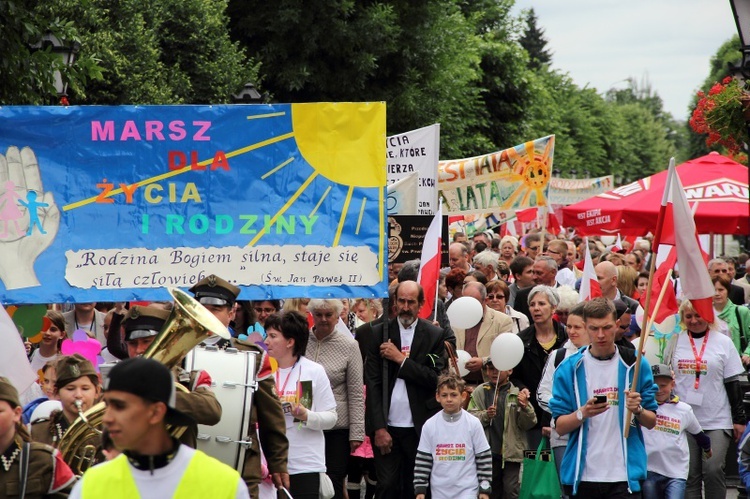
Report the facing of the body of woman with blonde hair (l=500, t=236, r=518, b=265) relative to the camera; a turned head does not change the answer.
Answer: toward the camera

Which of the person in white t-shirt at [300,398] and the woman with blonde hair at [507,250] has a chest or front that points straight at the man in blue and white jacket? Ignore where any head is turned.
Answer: the woman with blonde hair

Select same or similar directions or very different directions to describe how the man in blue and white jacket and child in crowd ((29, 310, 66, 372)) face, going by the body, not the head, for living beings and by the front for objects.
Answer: same or similar directions

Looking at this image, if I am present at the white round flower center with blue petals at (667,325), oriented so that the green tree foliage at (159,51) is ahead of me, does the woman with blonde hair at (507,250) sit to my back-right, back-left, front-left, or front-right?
front-right

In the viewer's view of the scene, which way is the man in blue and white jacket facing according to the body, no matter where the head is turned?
toward the camera

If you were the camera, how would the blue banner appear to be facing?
facing the viewer

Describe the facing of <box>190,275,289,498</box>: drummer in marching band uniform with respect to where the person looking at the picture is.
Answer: facing the viewer and to the left of the viewer

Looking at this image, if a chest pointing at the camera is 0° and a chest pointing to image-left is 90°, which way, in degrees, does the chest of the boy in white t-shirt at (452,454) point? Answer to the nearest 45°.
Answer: approximately 0°

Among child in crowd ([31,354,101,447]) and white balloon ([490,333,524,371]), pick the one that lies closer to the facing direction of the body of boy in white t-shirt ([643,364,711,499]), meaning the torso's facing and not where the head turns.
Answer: the child in crowd

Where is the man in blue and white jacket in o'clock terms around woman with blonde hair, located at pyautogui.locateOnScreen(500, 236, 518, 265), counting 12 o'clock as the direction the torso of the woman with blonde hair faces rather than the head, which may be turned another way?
The man in blue and white jacket is roughly at 12 o'clock from the woman with blonde hair.

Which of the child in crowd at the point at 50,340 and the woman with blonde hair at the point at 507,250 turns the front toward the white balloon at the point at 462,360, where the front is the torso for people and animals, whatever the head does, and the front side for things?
the woman with blonde hair

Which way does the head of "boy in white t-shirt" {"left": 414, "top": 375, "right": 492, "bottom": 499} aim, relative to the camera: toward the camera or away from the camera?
toward the camera

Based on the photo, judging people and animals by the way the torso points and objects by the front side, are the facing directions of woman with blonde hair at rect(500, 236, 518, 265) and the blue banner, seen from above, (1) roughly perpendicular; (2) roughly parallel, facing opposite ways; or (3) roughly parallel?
roughly parallel

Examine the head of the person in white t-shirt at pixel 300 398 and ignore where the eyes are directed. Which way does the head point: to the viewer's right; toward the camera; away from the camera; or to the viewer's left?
to the viewer's left

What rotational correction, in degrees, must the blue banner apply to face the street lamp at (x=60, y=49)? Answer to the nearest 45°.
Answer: approximately 180°

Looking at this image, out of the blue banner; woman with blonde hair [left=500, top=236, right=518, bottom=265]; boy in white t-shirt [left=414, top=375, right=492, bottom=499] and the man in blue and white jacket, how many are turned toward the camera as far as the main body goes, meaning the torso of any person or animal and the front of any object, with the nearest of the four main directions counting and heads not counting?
4
